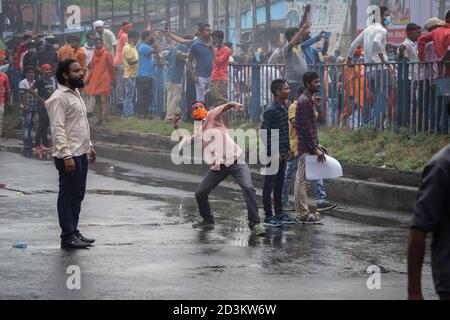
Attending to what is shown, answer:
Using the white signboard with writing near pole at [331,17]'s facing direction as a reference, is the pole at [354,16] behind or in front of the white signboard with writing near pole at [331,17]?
in front

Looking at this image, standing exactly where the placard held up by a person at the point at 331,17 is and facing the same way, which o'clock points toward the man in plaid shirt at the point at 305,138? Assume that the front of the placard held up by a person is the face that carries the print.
The man in plaid shirt is roughly at 12 o'clock from the placard held up by a person.

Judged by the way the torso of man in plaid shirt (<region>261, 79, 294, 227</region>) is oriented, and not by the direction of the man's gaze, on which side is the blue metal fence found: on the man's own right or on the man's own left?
on the man's own left

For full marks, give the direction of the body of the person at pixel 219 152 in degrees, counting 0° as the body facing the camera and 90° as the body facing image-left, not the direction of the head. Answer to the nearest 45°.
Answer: approximately 45°

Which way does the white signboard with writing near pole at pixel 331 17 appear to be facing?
toward the camera

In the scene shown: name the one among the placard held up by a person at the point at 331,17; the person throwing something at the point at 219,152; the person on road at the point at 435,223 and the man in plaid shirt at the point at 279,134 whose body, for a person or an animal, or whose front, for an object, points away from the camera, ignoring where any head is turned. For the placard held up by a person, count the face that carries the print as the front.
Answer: the person on road at the point at 435,223

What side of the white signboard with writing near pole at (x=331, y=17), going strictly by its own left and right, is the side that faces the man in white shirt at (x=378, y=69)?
front
